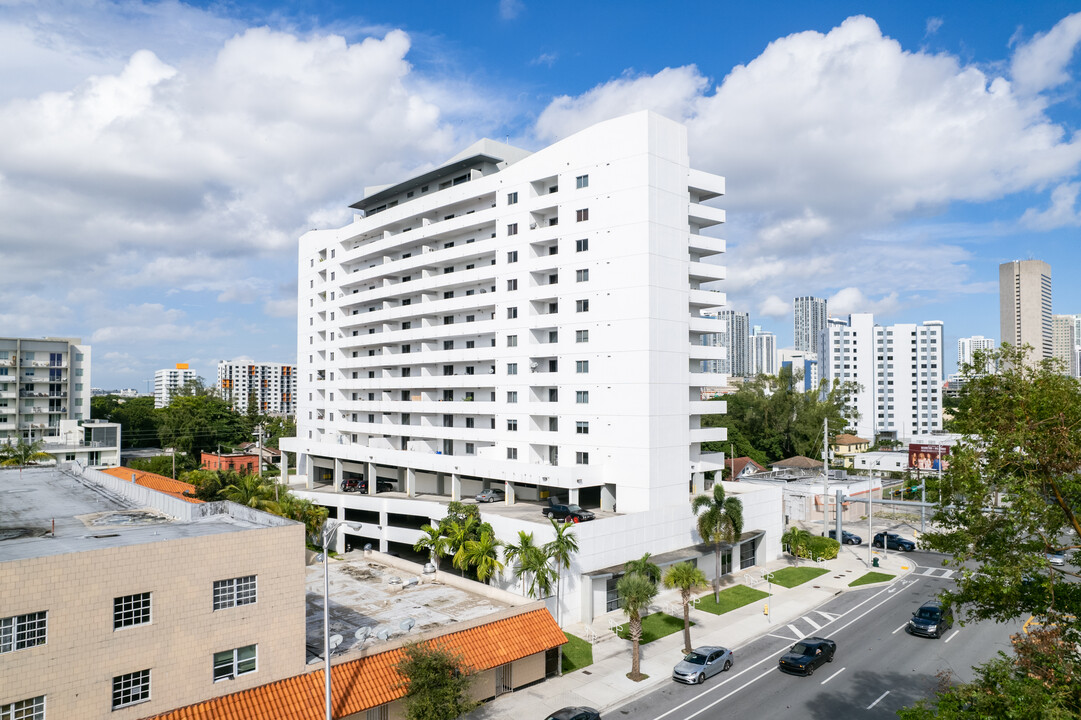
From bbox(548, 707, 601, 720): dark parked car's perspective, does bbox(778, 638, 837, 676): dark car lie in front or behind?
behind

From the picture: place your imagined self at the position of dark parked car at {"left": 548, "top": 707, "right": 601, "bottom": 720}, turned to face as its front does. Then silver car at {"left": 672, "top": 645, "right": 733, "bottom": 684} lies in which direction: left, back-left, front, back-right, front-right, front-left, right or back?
back

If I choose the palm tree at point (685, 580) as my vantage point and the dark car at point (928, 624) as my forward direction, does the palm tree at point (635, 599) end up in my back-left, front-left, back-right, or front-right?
back-right

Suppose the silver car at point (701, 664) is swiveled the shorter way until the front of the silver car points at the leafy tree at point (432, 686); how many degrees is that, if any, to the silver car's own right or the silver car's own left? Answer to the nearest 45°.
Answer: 0° — it already faces it

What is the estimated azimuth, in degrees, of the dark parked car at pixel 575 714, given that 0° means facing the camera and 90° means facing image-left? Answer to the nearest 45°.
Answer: approximately 45°

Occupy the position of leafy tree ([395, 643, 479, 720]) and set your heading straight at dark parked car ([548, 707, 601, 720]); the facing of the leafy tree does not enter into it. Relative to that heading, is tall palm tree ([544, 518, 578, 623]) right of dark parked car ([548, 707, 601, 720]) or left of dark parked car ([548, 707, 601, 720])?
left

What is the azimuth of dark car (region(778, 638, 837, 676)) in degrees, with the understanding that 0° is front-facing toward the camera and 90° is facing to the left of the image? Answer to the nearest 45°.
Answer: approximately 45°
